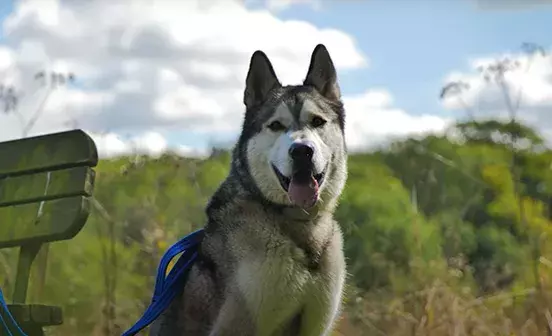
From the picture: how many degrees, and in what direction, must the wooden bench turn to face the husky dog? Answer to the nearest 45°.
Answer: approximately 90° to its left
